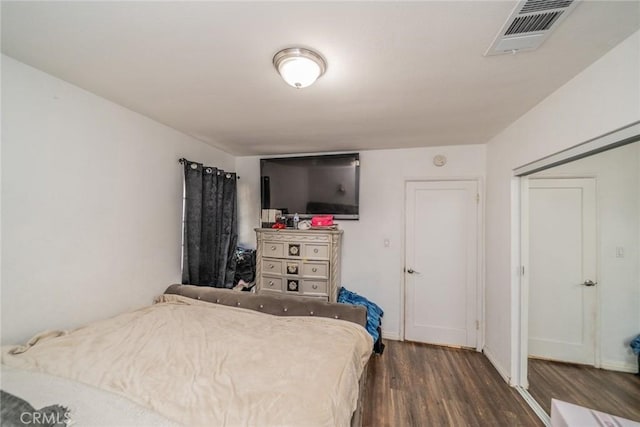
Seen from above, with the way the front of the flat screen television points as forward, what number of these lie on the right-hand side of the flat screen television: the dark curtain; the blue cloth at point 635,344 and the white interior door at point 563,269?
1

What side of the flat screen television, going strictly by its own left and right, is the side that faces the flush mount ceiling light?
front

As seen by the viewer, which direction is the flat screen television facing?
toward the camera

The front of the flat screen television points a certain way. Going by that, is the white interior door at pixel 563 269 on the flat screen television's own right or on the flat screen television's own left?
on the flat screen television's own left

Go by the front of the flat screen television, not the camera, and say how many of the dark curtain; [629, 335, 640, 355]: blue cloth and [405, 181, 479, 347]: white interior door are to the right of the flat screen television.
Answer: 1

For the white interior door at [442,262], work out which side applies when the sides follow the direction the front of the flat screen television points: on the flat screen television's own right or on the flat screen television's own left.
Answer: on the flat screen television's own left

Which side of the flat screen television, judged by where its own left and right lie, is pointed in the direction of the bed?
front

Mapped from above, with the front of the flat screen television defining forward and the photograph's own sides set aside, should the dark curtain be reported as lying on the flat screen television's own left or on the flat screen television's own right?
on the flat screen television's own right
